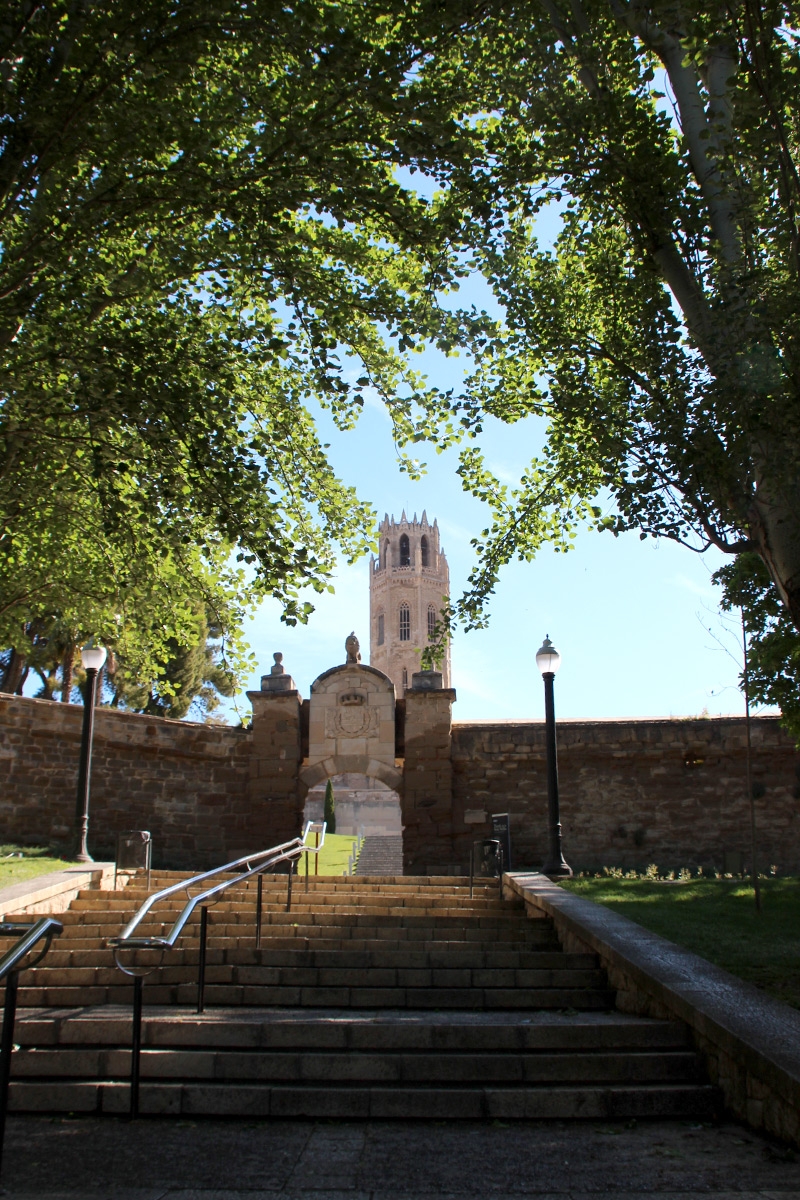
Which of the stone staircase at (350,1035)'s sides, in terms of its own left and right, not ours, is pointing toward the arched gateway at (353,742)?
back

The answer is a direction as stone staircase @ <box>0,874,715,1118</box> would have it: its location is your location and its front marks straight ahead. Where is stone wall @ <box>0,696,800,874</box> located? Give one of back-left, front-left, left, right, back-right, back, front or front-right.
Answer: back

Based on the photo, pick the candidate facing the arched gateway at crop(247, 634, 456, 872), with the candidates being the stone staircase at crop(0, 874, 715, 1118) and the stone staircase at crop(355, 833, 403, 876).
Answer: the stone staircase at crop(355, 833, 403, 876)

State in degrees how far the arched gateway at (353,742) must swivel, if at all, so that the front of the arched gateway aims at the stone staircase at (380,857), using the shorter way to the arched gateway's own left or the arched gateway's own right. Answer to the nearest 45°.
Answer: approximately 180°

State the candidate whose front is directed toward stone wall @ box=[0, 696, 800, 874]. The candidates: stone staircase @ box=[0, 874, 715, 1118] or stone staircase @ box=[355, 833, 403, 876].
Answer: stone staircase @ box=[355, 833, 403, 876]

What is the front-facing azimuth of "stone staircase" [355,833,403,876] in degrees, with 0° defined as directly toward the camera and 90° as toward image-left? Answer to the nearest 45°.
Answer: approximately 0°

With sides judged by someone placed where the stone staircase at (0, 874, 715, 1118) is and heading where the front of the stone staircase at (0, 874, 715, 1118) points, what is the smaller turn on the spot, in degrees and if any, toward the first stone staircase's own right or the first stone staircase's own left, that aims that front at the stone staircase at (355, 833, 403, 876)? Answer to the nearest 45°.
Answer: approximately 180°
